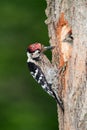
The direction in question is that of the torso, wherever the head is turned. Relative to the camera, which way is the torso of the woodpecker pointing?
to the viewer's right
